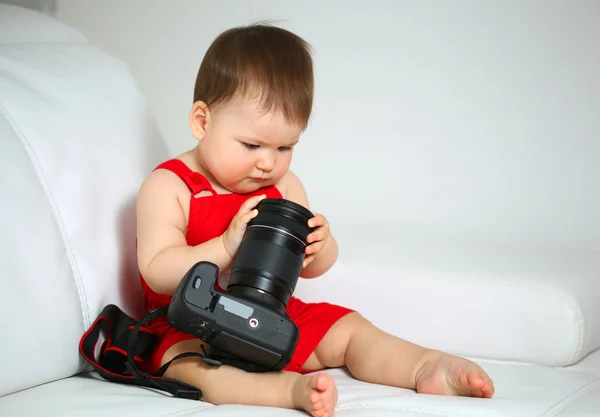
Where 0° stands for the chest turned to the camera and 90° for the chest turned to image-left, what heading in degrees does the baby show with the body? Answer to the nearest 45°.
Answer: approximately 315°
